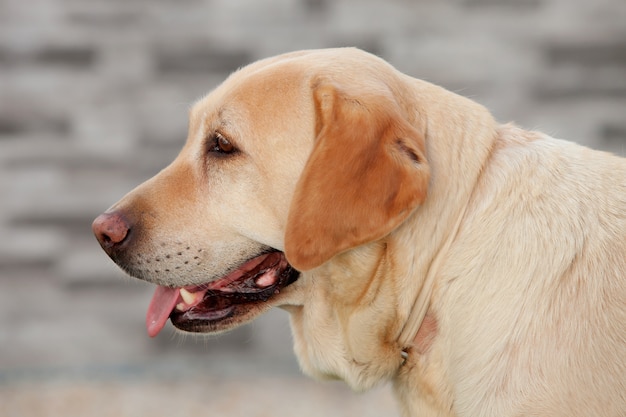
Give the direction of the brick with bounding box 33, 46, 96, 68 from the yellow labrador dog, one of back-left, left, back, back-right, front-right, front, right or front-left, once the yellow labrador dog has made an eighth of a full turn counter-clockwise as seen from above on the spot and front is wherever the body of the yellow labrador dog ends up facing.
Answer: right

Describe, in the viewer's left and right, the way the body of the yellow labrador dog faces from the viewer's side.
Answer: facing to the left of the viewer

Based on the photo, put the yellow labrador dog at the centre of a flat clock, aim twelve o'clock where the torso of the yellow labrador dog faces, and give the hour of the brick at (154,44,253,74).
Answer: The brick is roughly at 2 o'clock from the yellow labrador dog.

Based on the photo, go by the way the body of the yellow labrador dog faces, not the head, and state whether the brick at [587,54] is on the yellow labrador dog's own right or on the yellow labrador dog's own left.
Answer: on the yellow labrador dog's own right
